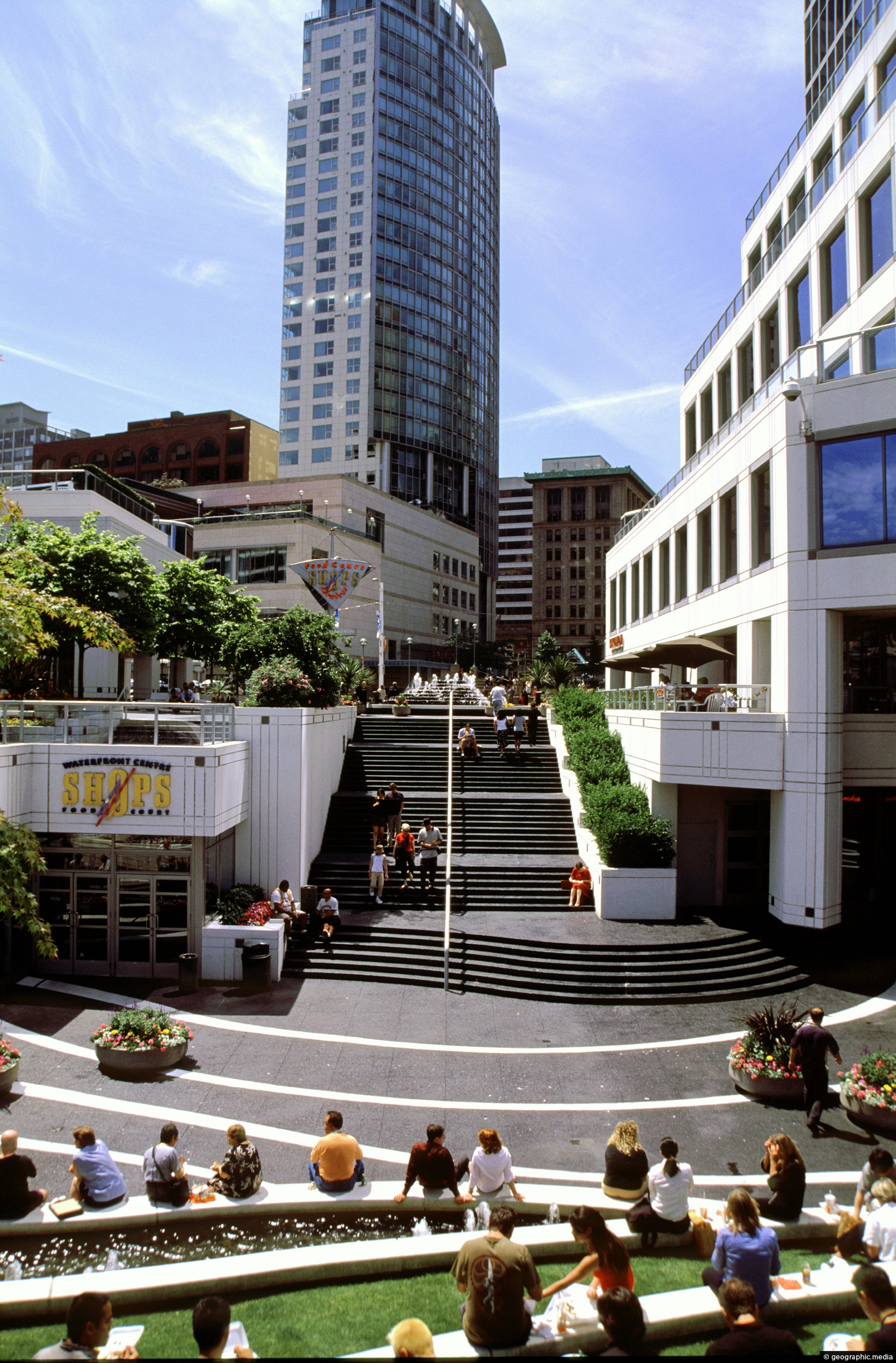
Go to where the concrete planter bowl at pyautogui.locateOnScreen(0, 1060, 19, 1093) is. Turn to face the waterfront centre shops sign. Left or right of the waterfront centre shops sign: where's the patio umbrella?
right

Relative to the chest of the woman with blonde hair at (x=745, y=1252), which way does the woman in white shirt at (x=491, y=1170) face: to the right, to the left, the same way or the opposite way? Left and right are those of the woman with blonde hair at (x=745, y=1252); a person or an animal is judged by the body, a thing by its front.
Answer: the same way

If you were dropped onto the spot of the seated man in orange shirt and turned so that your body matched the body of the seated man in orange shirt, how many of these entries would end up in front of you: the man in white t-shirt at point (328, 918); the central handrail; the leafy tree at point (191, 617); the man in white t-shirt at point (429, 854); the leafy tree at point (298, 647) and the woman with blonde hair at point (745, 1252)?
5

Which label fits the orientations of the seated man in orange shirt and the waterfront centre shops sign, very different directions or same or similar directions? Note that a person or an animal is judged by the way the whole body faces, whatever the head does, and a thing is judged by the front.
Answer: very different directions

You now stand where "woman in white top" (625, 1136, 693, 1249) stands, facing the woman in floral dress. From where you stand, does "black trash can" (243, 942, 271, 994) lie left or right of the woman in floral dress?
right

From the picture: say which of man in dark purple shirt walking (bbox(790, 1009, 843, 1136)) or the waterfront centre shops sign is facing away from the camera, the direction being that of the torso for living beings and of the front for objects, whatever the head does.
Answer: the man in dark purple shirt walking

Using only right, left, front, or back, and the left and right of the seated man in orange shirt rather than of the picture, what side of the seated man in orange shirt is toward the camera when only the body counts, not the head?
back

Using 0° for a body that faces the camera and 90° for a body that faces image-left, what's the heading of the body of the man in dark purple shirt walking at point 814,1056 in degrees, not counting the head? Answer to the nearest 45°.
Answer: approximately 180°

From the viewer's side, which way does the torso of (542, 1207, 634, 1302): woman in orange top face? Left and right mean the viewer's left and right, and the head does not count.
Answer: facing to the left of the viewer

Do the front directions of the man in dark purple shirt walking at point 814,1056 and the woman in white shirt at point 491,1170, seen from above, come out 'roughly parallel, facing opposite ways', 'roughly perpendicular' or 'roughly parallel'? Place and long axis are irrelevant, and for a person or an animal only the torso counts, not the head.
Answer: roughly parallel

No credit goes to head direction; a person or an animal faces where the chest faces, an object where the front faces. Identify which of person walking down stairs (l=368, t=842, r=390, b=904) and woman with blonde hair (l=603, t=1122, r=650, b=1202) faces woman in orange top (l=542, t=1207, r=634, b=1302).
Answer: the person walking down stairs

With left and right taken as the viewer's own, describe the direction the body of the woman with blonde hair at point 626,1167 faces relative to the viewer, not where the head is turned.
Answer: facing away from the viewer

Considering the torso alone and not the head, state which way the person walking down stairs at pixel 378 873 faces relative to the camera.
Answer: toward the camera

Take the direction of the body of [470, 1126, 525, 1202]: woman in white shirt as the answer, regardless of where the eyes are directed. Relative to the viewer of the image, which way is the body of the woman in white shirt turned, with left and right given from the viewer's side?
facing away from the viewer

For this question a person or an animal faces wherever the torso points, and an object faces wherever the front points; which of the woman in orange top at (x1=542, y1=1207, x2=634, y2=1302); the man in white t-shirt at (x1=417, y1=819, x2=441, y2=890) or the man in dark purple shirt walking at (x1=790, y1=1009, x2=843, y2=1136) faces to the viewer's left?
the woman in orange top
